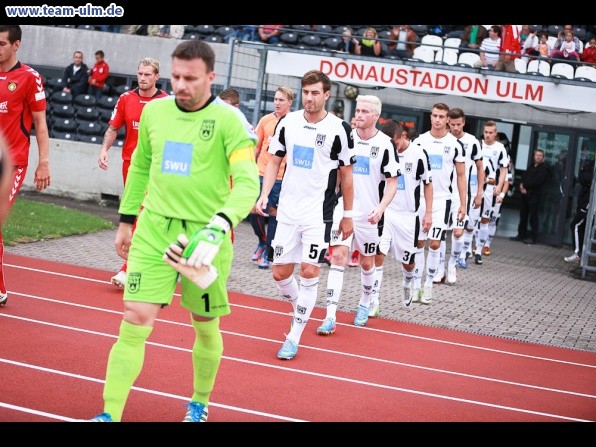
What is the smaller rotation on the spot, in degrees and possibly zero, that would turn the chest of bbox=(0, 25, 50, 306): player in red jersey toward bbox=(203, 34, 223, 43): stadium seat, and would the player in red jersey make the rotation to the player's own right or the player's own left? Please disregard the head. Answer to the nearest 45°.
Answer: approximately 135° to the player's own right

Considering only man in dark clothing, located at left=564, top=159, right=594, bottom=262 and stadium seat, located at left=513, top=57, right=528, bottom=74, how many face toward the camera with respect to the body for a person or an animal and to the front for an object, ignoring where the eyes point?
1

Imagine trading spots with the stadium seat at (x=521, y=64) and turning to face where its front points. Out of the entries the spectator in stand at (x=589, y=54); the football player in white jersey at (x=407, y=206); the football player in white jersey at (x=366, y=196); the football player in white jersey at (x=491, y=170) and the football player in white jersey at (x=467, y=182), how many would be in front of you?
4

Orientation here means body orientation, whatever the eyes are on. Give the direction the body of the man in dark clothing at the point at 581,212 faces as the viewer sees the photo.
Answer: to the viewer's left

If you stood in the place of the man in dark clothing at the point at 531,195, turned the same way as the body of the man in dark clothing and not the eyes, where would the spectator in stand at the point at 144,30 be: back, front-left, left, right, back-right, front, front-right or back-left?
front-right

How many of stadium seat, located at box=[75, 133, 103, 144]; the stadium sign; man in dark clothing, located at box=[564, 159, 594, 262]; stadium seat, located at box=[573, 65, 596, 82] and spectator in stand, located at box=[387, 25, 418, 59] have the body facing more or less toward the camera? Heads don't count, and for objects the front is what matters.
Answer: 4

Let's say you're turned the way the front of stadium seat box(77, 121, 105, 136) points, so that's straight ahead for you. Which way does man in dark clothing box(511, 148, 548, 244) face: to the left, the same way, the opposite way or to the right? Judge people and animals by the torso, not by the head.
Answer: to the right

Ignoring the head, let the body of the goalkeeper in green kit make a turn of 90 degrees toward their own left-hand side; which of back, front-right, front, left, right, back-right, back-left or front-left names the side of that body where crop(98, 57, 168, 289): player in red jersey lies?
back-left

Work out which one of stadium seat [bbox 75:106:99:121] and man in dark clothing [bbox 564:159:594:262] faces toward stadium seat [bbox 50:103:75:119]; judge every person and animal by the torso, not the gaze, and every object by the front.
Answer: the man in dark clothing

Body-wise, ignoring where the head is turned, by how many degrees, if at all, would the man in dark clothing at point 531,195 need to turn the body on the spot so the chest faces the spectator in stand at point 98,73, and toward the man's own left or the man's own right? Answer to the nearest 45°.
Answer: approximately 45° to the man's own right

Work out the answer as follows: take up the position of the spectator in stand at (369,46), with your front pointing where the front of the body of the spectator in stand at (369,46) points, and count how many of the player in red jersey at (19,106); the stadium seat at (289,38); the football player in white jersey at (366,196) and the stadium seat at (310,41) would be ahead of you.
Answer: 2
